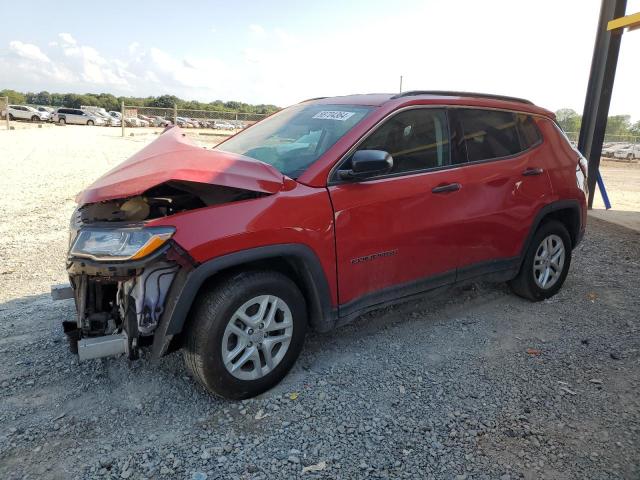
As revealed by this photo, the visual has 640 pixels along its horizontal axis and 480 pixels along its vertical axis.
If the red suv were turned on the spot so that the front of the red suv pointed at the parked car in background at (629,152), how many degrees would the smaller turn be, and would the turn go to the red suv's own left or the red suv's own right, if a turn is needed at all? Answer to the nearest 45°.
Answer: approximately 180°

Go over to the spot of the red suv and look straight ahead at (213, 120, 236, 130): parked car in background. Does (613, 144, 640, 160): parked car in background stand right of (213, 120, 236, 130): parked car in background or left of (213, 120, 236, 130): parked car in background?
right

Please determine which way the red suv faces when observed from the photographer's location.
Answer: facing the viewer and to the left of the viewer

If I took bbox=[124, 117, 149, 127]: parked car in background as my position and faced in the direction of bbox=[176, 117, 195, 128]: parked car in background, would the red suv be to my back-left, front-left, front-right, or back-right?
front-right

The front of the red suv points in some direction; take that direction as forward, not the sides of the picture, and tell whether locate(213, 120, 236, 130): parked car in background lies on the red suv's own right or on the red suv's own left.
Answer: on the red suv's own right

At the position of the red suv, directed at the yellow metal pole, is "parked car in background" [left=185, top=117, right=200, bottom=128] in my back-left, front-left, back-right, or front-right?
front-left

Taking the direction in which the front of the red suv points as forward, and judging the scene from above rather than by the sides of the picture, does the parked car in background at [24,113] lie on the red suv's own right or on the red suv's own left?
on the red suv's own right

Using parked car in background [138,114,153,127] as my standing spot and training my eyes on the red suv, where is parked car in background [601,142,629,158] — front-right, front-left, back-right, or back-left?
front-left

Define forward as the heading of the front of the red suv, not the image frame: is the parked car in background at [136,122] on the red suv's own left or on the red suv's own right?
on the red suv's own right

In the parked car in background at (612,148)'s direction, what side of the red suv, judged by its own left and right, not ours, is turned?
back
